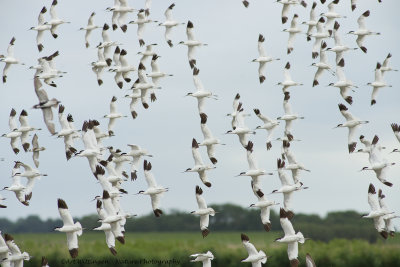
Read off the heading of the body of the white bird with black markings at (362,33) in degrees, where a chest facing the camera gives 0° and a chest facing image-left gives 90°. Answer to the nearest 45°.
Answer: approximately 90°

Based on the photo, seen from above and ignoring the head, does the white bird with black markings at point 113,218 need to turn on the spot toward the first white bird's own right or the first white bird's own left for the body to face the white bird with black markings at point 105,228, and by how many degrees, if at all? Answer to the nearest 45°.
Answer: approximately 90° to the first white bird's own right

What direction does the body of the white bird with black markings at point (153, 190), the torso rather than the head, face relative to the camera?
to the viewer's left
